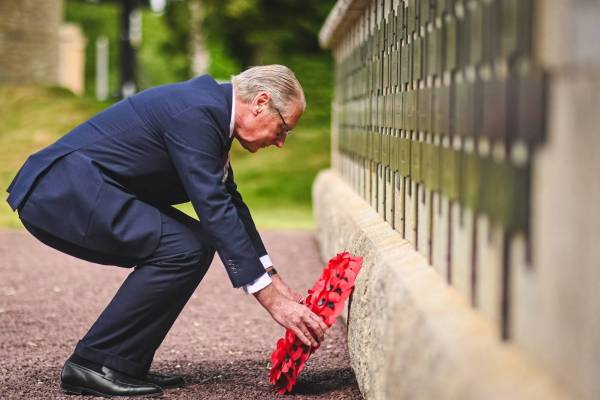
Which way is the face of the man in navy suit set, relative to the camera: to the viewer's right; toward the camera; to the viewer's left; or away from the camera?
to the viewer's right

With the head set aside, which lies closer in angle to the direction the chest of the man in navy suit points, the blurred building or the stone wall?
the stone wall

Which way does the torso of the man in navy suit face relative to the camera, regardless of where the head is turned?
to the viewer's right
